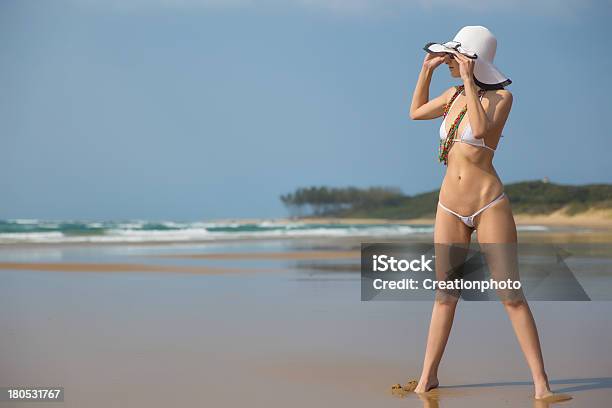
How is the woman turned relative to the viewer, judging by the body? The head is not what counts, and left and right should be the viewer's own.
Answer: facing the viewer and to the left of the viewer
